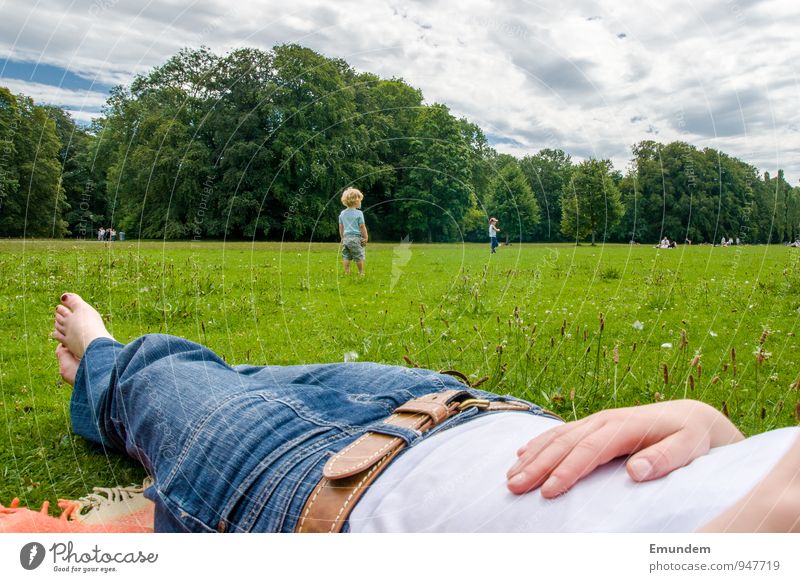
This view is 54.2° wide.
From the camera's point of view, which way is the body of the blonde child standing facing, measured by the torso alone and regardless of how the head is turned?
away from the camera
